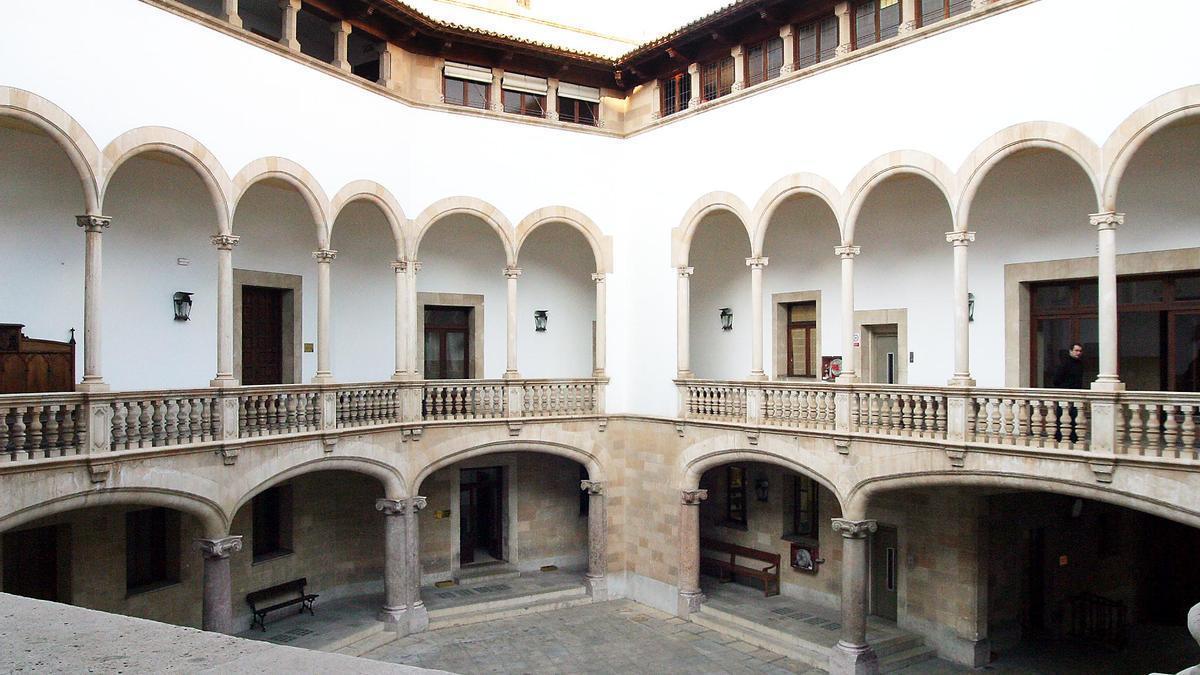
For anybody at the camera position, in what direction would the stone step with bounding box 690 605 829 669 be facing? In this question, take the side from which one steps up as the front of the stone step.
facing the viewer and to the left of the viewer

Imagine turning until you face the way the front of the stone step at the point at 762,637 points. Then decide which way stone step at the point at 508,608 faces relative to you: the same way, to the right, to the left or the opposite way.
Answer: to the left

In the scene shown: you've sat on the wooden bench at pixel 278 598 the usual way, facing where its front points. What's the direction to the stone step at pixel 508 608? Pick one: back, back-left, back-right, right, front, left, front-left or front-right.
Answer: front-left

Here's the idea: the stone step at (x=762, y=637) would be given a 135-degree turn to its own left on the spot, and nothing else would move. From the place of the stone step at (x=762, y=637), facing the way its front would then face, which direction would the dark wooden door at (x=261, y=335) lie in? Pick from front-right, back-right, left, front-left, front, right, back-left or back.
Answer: back

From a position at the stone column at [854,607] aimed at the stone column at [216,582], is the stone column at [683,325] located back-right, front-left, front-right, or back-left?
front-right

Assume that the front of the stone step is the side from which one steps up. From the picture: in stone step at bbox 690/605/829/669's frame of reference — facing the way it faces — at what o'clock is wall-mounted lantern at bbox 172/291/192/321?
The wall-mounted lantern is roughly at 1 o'clock from the stone step.

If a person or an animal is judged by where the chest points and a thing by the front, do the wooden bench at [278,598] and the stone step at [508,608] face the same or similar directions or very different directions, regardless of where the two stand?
same or similar directions

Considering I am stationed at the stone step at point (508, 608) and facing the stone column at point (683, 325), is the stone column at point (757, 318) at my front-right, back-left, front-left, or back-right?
front-right

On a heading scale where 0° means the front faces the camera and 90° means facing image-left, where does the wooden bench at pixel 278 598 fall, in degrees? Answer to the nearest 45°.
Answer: approximately 315°

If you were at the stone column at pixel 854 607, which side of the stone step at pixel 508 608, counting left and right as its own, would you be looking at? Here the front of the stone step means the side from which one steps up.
front

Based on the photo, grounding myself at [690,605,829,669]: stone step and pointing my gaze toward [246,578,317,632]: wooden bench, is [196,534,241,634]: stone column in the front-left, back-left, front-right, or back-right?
front-left

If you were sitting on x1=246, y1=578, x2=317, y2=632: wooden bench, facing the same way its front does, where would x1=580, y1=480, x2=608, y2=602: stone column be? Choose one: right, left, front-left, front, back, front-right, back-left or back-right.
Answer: front-left

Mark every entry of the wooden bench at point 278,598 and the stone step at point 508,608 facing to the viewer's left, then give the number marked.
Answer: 0

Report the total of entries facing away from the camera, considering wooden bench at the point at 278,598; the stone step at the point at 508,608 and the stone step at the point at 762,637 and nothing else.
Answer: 0

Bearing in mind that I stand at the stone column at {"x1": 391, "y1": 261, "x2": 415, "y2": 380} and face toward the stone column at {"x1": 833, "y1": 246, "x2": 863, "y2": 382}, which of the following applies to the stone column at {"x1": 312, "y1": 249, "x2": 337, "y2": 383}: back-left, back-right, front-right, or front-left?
back-right

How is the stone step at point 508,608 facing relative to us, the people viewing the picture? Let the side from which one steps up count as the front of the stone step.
facing the viewer and to the right of the viewer

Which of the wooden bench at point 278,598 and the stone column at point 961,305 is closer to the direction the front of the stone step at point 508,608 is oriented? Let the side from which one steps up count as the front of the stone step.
the stone column

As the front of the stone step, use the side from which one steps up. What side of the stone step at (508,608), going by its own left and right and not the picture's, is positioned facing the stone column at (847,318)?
front
